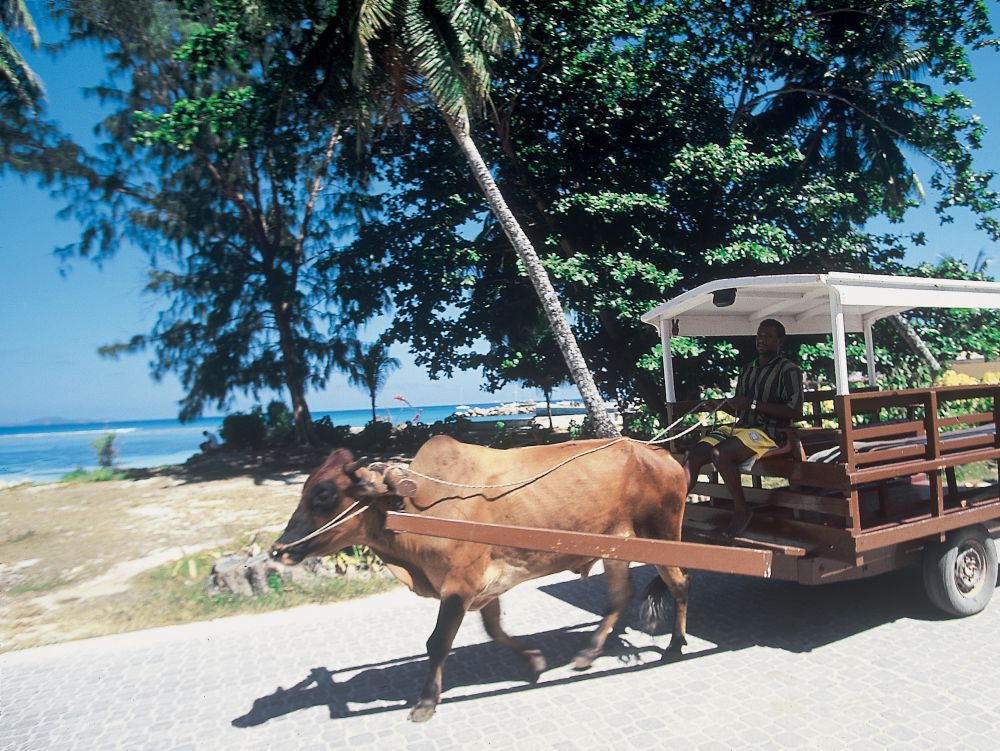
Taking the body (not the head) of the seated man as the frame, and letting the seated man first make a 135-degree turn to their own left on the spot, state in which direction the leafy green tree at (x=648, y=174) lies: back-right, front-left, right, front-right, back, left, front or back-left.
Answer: left

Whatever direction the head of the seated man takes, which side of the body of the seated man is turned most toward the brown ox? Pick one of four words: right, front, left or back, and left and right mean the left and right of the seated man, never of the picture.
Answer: front

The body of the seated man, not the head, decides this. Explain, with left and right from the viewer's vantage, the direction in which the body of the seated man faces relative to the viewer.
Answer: facing the viewer and to the left of the viewer

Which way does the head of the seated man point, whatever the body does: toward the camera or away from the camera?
toward the camera

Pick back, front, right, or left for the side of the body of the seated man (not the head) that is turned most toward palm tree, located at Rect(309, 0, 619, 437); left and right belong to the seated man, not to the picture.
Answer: right

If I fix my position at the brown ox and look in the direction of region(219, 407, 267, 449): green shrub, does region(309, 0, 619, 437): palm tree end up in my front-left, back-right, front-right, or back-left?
front-right
